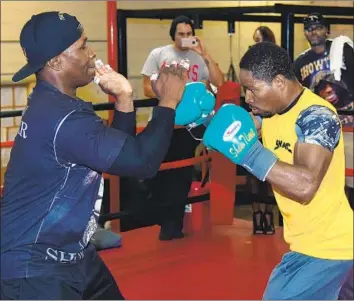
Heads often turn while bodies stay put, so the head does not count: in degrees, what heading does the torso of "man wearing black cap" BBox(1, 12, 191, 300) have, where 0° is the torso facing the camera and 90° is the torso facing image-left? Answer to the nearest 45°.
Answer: approximately 270°

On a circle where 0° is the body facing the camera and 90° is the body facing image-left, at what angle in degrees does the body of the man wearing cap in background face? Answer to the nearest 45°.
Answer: approximately 0°

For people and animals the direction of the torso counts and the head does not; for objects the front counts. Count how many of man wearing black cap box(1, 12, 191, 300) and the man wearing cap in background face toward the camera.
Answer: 1

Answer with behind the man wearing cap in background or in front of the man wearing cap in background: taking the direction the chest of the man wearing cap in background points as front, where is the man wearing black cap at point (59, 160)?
in front

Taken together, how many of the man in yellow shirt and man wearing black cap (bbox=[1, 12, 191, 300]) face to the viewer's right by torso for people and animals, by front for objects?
1

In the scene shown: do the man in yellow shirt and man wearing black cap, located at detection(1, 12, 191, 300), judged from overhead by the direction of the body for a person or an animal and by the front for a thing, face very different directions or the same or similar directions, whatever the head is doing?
very different directions

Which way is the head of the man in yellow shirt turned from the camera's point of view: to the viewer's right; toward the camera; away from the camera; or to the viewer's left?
to the viewer's left

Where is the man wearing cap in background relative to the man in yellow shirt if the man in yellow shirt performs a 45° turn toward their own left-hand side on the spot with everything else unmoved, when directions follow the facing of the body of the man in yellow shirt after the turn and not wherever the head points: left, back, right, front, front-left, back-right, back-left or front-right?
back

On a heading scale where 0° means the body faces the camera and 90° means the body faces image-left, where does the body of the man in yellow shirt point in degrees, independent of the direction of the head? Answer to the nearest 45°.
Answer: approximately 45°

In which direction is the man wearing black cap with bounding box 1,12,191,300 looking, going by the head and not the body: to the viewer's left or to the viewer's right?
to the viewer's right

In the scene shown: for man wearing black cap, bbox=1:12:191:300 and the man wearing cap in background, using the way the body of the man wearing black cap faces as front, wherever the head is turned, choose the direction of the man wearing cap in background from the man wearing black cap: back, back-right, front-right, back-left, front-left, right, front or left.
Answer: front-left

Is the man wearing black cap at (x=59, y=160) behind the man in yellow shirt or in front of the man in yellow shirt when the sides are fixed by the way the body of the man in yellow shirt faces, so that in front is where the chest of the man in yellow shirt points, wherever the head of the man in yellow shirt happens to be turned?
in front
